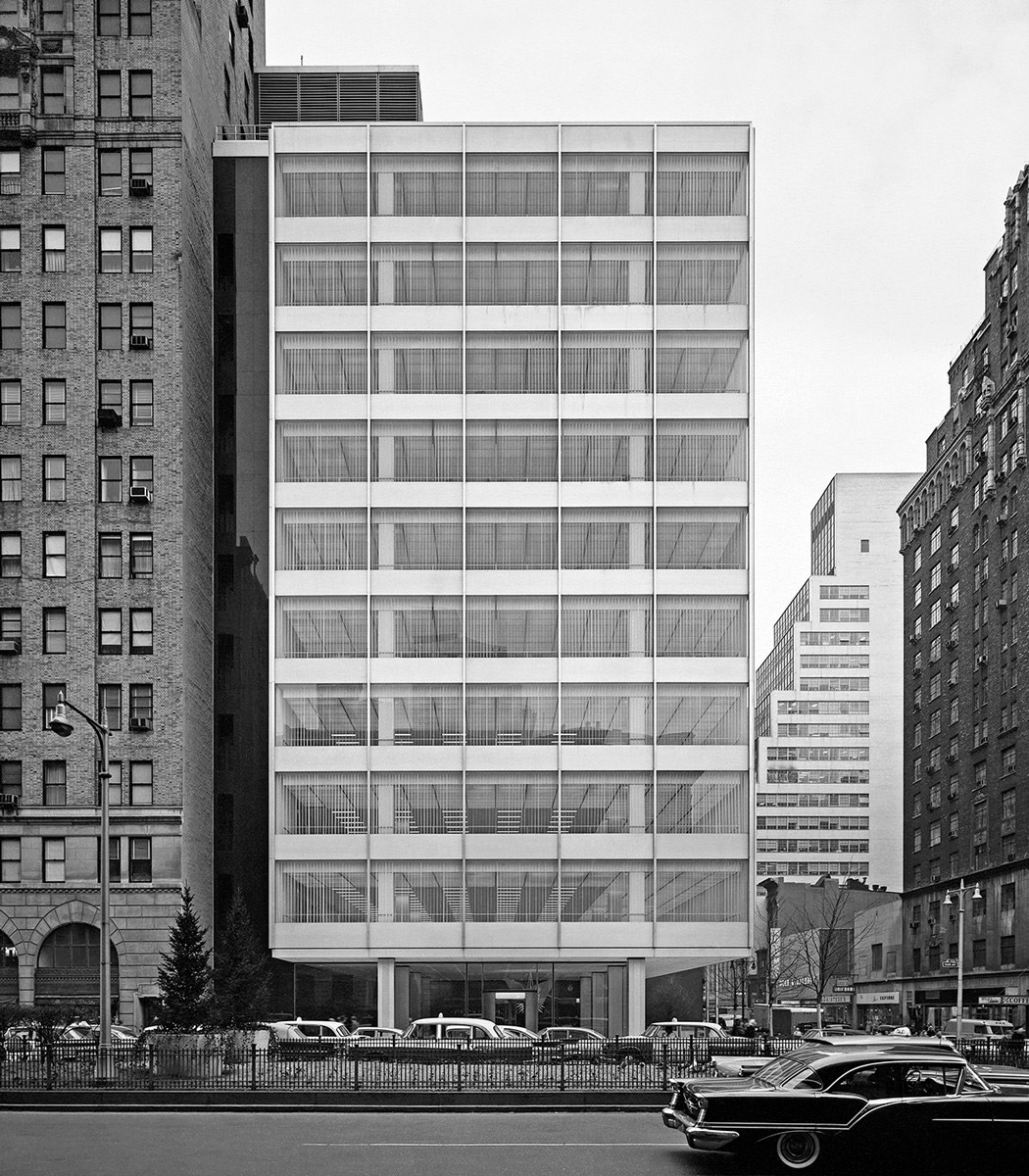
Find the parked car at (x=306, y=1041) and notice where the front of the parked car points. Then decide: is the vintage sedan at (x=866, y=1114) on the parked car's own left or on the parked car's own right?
on the parked car's own left

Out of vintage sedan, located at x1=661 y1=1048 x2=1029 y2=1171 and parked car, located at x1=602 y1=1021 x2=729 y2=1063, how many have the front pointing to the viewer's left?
1

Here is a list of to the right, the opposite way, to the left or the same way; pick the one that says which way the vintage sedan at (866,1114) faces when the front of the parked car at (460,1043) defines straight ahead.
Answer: the opposite way

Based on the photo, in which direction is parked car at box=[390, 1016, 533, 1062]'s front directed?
to the viewer's left

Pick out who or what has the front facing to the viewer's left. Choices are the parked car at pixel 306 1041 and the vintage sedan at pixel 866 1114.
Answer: the parked car

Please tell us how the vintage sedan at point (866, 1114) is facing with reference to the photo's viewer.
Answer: facing to the right of the viewer

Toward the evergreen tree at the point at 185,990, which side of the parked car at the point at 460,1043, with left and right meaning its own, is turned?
front

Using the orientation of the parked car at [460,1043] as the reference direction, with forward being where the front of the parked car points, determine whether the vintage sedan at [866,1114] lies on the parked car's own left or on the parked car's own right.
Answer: on the parked car's own left

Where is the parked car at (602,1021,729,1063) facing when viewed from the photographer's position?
facing to the left of the viewer

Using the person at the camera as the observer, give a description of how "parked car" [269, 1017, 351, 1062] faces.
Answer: facing to the left of the viewer
